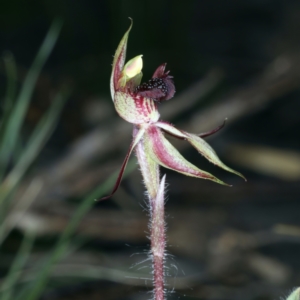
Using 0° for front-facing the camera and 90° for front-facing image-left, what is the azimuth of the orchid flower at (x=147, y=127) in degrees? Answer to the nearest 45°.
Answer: approximately 270°
